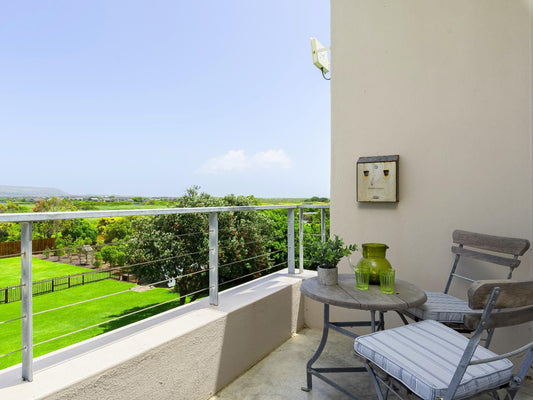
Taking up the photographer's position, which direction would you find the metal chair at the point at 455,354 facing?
facing away from the viewer and to the left of the viewer

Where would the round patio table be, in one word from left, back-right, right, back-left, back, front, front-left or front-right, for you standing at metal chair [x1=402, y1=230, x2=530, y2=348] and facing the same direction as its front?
front

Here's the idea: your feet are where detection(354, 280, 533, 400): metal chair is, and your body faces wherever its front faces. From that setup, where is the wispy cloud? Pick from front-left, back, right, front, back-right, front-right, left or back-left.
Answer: front

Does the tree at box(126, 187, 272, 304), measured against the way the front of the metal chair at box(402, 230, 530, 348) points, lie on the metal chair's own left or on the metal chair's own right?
on the metal chair's own right

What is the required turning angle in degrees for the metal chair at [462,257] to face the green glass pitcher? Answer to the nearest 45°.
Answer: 0° — it already faces it

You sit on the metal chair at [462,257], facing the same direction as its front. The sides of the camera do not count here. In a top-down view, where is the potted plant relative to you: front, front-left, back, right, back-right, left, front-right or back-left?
front

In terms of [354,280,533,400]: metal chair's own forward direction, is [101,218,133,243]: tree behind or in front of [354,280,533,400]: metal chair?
in front

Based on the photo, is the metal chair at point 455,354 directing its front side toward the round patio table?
yes

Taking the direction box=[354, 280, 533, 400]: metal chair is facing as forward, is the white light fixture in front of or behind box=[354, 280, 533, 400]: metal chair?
in front

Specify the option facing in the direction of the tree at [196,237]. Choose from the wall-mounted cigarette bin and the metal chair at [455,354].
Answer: the metal chair

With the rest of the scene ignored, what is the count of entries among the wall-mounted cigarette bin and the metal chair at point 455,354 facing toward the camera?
1

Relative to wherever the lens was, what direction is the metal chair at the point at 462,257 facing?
facing the viewer and to the left of the viewer

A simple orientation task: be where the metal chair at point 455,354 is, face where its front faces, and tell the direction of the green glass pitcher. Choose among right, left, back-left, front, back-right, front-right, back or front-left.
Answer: front
